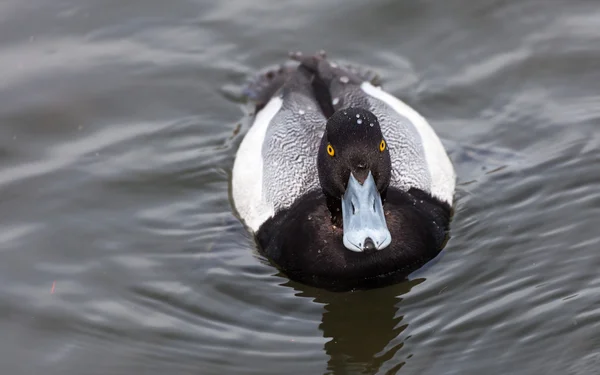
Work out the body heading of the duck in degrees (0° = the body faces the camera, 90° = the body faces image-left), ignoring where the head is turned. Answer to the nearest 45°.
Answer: approximately 0°
